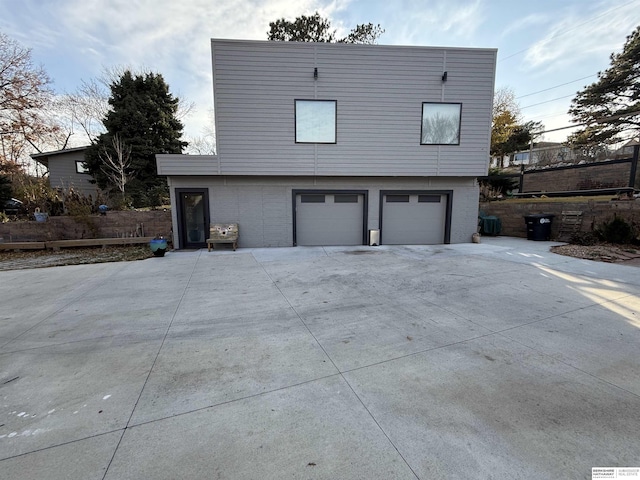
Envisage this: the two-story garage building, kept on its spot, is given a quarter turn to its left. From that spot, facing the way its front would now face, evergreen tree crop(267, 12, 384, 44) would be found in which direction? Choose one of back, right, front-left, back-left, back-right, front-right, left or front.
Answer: left

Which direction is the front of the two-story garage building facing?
toward the camera

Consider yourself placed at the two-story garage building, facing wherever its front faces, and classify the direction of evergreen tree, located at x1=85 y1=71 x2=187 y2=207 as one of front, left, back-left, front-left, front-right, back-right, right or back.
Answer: back-right

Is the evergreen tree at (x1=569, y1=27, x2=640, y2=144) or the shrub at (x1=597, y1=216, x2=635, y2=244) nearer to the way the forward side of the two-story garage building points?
the shrub

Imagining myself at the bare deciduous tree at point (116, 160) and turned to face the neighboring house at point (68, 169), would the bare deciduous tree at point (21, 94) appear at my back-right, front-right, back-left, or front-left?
front-left

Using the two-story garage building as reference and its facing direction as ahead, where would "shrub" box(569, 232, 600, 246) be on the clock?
The shrub is roughly at 9 o'clock from the two-story garage building.

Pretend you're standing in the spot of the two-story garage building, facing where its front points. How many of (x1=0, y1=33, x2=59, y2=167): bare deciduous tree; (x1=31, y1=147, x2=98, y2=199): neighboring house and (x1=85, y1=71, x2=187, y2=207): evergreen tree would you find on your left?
0

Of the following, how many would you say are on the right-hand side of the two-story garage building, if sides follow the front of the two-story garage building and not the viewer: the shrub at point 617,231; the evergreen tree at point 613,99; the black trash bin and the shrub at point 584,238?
0

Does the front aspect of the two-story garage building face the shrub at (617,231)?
no

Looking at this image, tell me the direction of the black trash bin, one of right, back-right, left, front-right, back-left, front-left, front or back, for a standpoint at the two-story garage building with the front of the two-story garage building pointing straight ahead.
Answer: left

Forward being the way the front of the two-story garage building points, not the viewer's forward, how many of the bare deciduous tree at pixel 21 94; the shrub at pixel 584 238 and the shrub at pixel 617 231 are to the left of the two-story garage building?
2

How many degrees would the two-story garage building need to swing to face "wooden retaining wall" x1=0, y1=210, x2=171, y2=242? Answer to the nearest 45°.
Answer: approximately 90° to its right

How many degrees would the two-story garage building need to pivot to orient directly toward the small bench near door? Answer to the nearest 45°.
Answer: approximately 90° to its right

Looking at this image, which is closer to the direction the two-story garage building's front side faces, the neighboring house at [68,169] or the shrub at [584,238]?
the shrub

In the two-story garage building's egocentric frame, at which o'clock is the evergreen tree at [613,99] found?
The evergreen tree is roughly at 8 o'clock from the two-story garage building.

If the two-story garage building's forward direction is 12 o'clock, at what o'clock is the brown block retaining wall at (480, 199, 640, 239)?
The brown block retaining wall is roughly at 9 o'clock from the two-story garage building.

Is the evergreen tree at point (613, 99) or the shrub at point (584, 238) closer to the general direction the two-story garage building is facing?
the shrub
